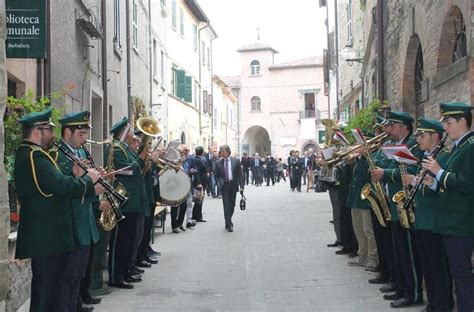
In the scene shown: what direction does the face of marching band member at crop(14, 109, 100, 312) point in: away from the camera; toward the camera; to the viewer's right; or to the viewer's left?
to the viewer's right

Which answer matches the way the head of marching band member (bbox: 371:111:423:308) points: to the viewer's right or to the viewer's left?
to the viewer's left

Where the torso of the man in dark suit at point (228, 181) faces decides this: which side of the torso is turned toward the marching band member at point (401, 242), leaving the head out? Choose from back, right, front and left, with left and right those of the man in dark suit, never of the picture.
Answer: front

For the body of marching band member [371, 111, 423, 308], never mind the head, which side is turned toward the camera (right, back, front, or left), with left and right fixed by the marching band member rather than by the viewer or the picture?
left

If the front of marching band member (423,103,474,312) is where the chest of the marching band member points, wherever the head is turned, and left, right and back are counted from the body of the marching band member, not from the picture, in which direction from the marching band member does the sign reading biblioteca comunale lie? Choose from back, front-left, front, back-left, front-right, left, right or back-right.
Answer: front

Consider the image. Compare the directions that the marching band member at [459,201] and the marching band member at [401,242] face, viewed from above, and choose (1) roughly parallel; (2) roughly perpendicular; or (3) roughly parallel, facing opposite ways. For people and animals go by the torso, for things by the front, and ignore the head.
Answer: roughly parallel

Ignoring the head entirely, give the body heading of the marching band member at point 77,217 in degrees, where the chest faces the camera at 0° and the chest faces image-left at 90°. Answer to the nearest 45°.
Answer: approximately 270°

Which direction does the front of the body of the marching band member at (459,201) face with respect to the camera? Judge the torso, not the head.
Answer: to the viewer's left

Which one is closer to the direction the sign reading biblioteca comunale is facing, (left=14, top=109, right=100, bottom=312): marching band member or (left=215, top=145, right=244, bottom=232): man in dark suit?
the marching band member

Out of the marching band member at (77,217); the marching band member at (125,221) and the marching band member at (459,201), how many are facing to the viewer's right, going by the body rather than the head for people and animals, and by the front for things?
2

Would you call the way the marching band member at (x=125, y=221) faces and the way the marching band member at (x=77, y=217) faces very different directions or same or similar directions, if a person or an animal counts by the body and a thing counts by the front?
same or similar directions

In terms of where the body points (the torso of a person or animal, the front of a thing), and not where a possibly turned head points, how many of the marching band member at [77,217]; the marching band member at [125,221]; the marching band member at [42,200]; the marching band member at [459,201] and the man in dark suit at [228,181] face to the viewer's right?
3

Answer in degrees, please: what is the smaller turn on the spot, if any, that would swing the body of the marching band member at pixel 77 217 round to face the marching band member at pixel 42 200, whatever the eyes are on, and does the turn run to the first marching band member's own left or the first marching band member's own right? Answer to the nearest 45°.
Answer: approximately 135° to the first marching band member's own right

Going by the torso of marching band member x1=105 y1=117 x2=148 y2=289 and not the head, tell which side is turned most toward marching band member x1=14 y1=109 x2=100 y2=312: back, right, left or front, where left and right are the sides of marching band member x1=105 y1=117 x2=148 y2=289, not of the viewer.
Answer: right

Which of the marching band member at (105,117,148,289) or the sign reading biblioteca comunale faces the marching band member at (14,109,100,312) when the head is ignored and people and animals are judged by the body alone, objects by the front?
the sign reading biblioteca comunale
